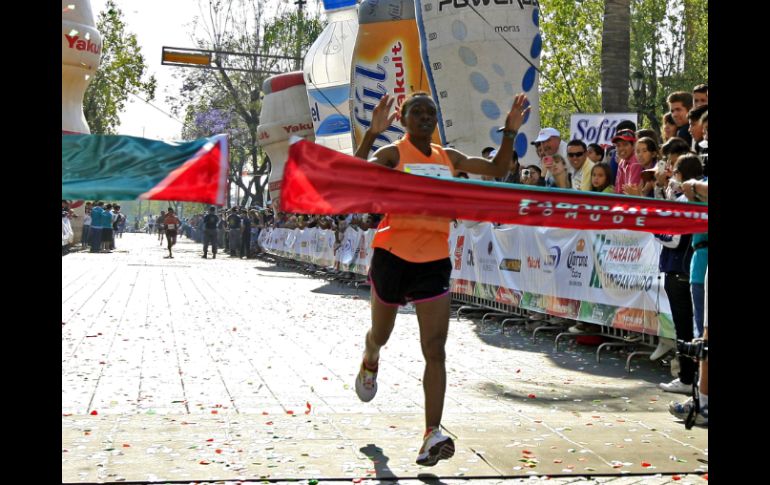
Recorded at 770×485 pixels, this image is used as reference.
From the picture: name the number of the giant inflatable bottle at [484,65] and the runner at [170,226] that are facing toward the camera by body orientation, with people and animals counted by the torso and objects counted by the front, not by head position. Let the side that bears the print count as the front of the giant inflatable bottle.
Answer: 2

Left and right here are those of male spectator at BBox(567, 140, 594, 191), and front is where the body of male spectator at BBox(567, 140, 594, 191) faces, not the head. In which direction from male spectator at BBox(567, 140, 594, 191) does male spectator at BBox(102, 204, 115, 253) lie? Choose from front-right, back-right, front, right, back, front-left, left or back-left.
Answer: right

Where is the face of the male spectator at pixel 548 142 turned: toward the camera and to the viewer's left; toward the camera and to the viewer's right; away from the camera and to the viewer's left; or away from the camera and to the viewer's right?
toward the camera and to the viewer's left

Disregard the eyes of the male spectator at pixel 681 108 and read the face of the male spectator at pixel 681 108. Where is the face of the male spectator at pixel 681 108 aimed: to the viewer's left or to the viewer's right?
to the viewer's left

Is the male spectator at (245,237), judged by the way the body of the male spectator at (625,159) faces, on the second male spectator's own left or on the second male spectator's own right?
on the second male spectator's own right

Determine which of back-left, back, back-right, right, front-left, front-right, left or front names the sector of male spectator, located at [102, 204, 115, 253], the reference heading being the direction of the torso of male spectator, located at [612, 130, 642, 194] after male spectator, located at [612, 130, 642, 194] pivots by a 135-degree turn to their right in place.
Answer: front-left

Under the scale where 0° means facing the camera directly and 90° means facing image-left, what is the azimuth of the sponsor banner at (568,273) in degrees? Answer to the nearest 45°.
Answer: approximately 45°

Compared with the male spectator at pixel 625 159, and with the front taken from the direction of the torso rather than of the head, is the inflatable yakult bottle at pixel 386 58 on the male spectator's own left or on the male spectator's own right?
on the male spectator's own right

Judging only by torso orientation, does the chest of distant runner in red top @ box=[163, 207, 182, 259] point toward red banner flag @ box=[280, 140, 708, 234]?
yes

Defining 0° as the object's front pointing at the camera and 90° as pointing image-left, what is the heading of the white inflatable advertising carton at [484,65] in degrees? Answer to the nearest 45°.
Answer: approximately 0°

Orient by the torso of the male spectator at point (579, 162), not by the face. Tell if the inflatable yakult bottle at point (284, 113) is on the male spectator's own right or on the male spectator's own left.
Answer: on the male spectator's own right

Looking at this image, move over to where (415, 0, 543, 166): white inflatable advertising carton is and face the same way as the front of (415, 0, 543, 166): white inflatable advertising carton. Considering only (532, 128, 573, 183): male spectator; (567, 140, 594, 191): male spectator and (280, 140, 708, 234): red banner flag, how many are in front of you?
3
